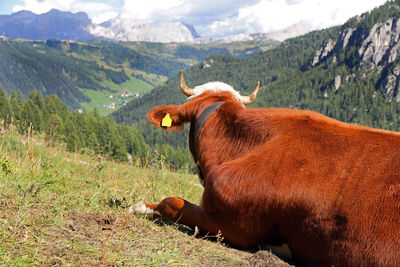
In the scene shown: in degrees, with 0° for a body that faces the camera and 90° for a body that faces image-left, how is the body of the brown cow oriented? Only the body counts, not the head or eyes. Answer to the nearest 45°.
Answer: approximately 135°
